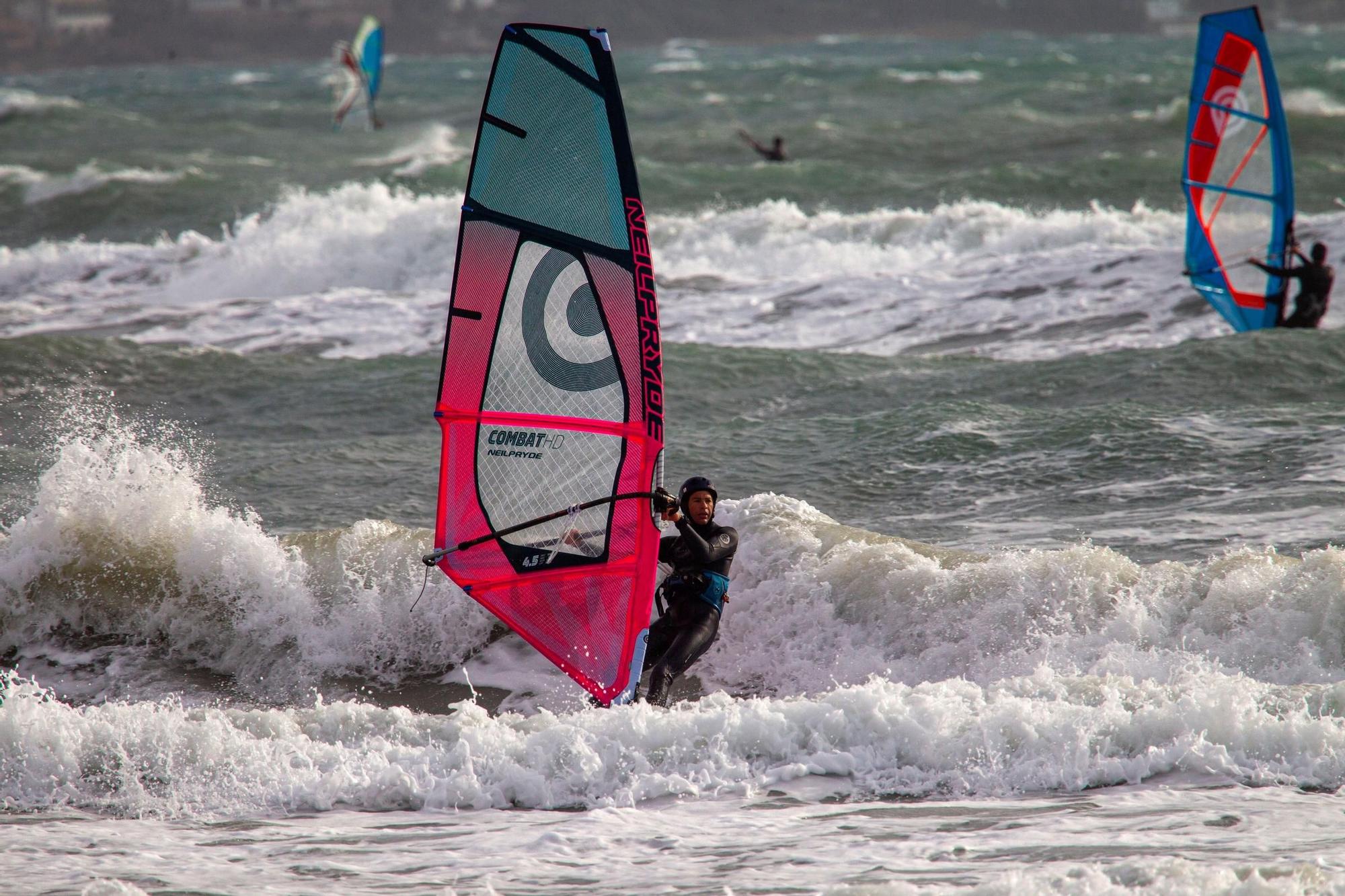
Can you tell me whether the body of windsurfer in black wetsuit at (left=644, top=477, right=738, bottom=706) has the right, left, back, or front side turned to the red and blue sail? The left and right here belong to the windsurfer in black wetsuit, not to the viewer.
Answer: back

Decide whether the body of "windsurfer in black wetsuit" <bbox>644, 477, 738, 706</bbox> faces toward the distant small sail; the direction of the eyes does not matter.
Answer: no

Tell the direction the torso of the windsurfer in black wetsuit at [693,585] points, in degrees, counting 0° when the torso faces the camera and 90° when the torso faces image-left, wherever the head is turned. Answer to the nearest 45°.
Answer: approximately 45°

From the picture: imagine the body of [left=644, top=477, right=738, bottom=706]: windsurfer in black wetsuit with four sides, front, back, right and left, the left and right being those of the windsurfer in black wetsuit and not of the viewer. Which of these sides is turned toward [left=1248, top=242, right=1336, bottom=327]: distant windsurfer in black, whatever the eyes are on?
back

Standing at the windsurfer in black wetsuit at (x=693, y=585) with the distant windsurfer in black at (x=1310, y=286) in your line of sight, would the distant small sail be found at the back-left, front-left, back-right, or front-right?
front-left
